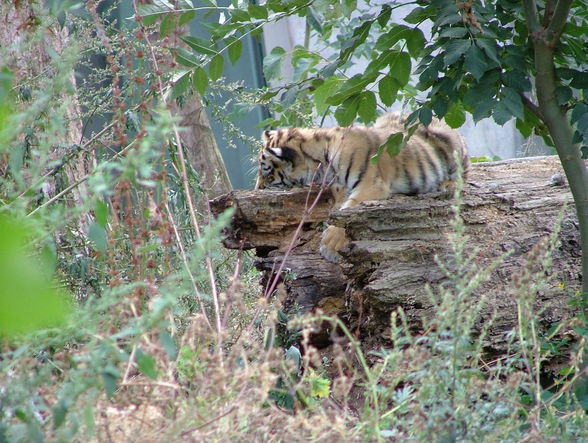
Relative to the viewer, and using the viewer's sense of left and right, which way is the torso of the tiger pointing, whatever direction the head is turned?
facing to the left of the viewer

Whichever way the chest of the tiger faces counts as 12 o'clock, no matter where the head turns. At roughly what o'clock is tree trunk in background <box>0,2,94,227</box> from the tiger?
The tree trunk in background is roughly at 12 o'clock from the tiger.
